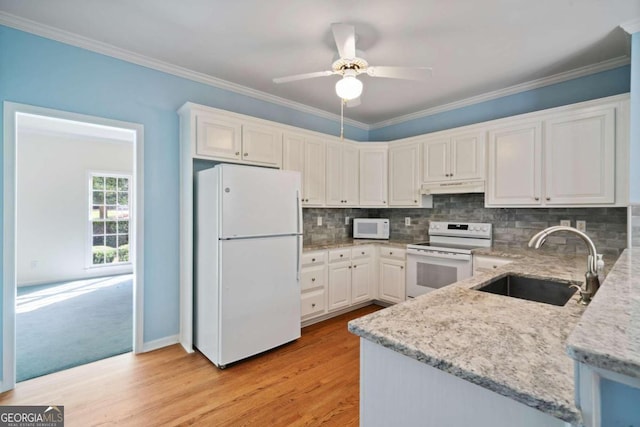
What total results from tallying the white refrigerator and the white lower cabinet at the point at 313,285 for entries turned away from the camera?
0

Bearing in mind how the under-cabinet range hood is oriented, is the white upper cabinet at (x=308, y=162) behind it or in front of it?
in front

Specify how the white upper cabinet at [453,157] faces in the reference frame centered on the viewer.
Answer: facing the viewer and to the left of the viewer

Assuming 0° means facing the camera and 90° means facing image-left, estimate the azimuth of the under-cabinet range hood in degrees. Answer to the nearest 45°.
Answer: approximately 45°

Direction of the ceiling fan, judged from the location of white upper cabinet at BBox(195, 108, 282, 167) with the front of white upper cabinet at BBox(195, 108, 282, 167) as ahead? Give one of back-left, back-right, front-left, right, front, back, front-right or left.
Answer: front

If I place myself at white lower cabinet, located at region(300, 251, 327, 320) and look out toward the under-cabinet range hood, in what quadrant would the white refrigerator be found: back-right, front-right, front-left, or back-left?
back-right

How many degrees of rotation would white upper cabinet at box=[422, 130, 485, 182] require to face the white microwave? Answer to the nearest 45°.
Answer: approximately 45° to its right

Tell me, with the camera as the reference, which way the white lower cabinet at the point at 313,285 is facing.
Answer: facing the viewer and to the right of the viewer

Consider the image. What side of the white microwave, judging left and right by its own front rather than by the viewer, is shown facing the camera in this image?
front

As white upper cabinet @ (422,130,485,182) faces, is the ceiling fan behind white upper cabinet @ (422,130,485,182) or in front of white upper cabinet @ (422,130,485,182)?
in front
